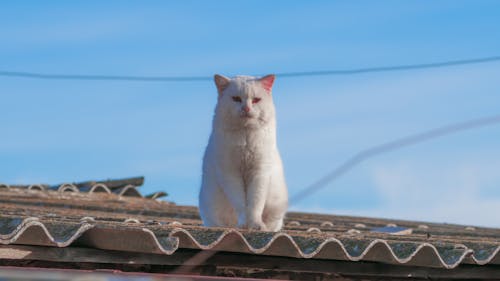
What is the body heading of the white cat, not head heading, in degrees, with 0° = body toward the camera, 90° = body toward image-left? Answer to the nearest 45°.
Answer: approximately 0°
